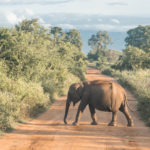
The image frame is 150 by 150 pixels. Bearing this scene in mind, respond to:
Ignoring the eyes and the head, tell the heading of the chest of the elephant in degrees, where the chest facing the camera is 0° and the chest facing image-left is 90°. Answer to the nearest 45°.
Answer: approximately 90°

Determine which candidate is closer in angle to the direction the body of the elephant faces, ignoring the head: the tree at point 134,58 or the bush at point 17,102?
the bush

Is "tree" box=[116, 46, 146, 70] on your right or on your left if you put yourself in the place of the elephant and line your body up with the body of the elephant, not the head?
on your right

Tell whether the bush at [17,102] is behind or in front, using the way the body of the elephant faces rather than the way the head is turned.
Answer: in front
